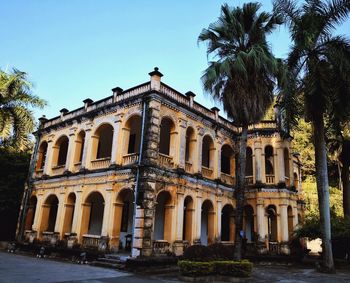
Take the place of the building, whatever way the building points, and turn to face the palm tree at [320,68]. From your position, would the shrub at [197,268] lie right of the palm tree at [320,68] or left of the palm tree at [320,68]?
right
